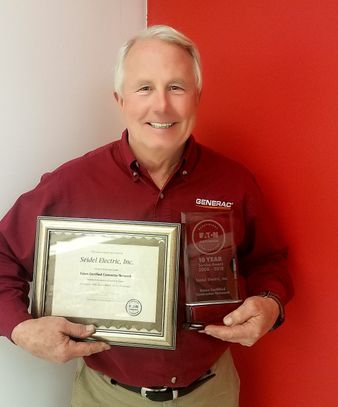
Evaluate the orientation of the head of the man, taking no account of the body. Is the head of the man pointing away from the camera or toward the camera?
toward the camera

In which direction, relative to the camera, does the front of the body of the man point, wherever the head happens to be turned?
toward the camera
